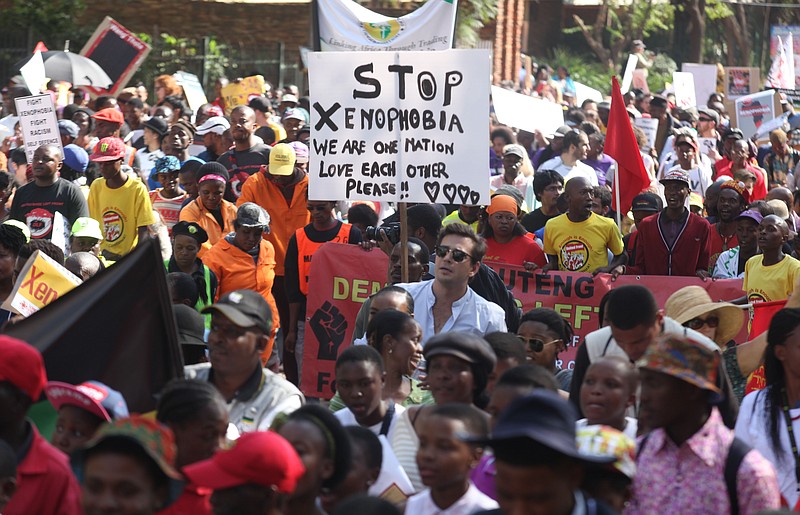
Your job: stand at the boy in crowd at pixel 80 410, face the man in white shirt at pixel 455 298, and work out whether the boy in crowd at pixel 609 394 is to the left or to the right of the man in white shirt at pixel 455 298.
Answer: right

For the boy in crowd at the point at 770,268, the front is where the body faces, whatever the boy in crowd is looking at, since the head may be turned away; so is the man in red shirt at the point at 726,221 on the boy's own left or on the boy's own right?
on the boy's own right

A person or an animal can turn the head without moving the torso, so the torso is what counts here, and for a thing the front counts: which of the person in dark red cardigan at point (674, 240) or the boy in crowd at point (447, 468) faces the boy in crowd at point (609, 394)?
the person in dark red cardigan

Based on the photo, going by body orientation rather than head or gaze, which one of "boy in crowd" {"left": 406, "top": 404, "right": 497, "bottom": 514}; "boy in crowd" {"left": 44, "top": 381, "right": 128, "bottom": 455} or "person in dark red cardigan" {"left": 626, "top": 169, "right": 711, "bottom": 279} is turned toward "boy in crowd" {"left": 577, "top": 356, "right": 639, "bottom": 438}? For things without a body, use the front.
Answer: the person in dark red cardigan

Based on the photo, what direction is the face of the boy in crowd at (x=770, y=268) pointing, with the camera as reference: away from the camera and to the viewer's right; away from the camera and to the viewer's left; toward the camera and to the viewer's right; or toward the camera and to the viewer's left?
toward the camera and to the viewer's left

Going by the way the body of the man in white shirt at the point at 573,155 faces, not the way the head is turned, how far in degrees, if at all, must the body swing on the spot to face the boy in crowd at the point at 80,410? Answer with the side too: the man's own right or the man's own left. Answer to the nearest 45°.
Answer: approximately 45° to the man's own right

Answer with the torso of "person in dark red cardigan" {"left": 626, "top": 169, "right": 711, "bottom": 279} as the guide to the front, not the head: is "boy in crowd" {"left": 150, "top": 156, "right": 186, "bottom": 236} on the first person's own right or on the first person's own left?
on the first person's own right

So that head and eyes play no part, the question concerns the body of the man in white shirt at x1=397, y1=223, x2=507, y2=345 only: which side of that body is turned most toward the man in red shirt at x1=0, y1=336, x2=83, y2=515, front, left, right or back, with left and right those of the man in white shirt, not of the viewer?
front

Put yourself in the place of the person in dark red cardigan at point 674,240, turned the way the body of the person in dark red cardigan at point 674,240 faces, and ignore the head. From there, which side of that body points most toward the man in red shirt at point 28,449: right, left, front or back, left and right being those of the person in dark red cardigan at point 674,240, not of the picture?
front

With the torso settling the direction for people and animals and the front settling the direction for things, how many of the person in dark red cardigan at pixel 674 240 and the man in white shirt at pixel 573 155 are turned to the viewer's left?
0

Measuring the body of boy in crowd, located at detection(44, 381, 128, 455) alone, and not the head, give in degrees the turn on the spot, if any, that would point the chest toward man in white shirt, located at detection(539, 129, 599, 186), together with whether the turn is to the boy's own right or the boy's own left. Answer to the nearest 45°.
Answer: approximately 180°
